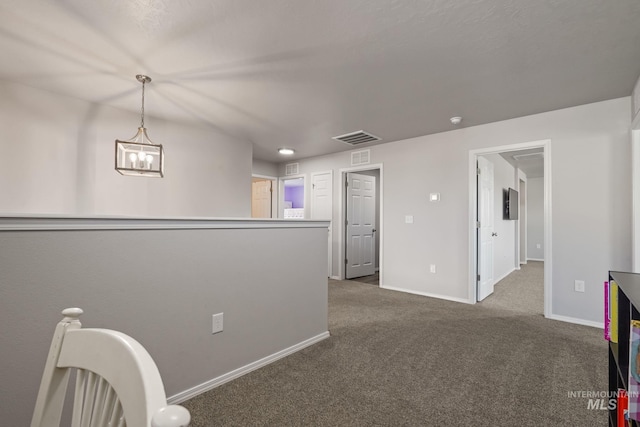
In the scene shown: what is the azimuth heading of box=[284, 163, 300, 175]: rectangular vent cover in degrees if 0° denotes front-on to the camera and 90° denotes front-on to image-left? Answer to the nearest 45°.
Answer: approximately 45°

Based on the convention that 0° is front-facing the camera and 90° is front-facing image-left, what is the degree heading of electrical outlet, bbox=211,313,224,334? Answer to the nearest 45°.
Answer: approximately 315°

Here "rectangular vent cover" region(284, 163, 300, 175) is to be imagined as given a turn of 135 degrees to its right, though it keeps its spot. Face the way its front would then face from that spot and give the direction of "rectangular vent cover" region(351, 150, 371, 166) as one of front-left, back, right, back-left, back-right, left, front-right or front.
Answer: back-right

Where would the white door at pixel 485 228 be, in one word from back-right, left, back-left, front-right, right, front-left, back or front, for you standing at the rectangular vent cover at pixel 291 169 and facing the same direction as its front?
left

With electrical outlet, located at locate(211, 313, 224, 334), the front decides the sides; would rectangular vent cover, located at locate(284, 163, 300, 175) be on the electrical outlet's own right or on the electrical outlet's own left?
on the electrical outlet's own left

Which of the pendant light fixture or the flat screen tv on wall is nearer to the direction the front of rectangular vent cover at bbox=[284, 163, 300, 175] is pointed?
the pendant light fixture
